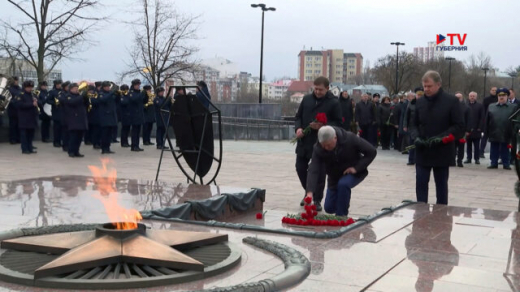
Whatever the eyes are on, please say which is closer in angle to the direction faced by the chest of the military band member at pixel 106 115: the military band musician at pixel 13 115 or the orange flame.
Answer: the orange flame

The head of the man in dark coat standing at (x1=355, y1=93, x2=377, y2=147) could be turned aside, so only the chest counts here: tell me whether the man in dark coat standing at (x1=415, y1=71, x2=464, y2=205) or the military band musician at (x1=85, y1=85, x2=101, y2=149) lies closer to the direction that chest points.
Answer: the man in dark coat standing

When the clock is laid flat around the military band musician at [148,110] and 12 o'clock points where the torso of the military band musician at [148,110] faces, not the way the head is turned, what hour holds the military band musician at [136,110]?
the military band musician at [136,110] is roughly at 2 o'clock from the military band musician at [148,110].

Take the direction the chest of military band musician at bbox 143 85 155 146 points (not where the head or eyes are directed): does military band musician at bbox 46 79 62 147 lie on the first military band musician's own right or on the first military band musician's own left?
on the first military band musician's own right

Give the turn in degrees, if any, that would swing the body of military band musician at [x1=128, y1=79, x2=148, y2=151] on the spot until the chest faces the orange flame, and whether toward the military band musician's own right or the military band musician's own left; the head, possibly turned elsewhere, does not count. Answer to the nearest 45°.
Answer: approximately 45° to the military band musician's own right

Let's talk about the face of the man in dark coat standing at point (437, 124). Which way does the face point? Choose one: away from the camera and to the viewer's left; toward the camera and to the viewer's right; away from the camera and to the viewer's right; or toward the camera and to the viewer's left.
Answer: toward the camera and to the viewer's left

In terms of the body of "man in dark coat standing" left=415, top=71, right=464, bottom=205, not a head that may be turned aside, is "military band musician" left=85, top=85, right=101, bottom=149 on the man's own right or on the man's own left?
on the man's own right

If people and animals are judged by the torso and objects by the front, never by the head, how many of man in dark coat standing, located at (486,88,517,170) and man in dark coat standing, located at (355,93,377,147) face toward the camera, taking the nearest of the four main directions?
2

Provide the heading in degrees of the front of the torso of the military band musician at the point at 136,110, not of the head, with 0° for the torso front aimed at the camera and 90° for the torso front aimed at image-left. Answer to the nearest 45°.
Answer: approximately 315°

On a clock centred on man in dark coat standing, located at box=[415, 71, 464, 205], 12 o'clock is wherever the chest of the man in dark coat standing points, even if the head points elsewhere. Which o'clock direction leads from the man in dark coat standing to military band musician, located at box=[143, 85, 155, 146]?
The military band musician is roughly at 3 o'clock from the man in dark coat standing.

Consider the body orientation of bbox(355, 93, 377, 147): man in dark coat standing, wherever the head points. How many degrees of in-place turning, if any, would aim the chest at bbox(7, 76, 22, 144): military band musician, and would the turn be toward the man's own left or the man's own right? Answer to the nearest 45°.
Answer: approximately 45° to the man's own right
